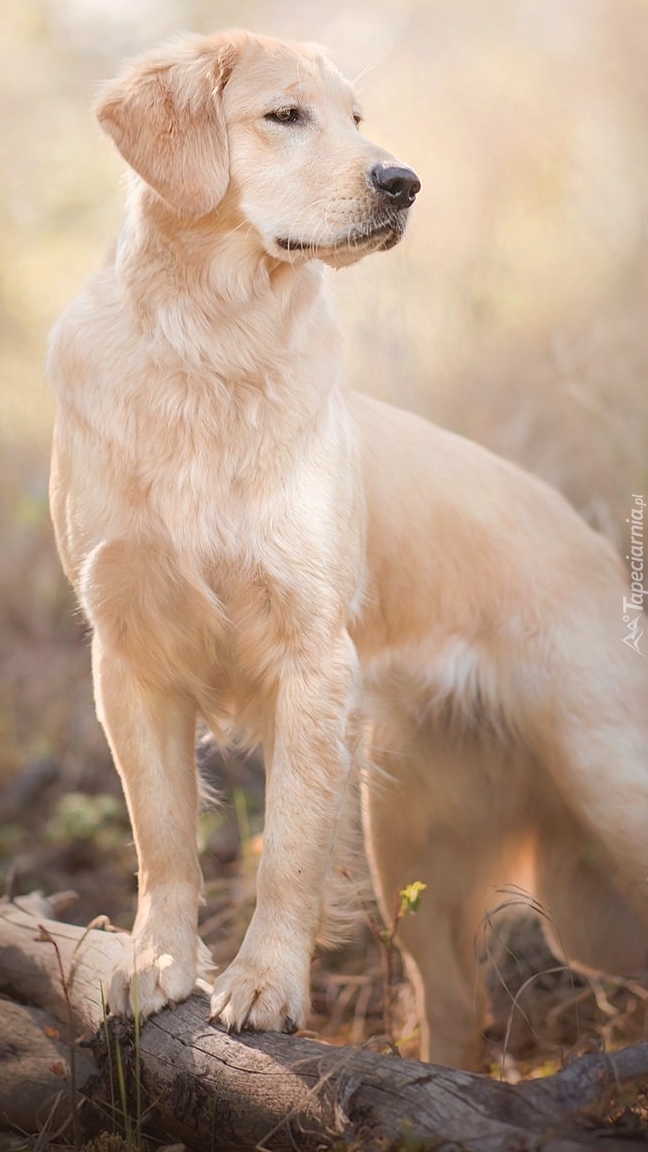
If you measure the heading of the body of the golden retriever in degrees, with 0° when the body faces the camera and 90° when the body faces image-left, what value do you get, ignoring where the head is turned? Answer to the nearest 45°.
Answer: approximately 45°
